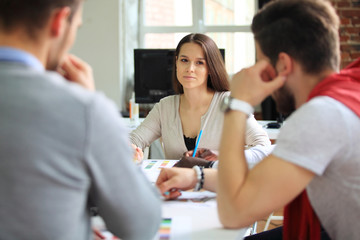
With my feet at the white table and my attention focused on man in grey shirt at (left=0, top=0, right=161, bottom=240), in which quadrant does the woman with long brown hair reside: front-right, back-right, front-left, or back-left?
back-right

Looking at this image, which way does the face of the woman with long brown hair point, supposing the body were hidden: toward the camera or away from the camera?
toward the camera

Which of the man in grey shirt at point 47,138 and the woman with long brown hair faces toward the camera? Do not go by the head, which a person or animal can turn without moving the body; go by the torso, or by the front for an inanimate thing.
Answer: the woman with long brown hair

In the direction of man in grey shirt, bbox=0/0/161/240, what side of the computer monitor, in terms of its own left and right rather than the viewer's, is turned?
front

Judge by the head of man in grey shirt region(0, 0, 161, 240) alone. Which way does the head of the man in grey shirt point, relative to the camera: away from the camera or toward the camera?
away from the camera

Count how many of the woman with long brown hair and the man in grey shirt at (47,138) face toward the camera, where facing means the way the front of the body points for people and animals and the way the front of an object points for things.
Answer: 1

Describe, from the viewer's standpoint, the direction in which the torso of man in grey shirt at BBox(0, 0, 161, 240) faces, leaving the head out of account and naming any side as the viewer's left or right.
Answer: facing away from the viewer and to the right of the viewer

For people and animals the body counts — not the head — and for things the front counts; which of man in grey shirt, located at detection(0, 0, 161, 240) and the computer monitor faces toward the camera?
the computer monitor

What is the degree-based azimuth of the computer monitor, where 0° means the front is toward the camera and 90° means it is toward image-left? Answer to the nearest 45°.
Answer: approximately 0°

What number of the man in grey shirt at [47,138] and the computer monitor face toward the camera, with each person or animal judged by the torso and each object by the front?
1

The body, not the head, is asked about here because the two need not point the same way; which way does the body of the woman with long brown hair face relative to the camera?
toward the camera

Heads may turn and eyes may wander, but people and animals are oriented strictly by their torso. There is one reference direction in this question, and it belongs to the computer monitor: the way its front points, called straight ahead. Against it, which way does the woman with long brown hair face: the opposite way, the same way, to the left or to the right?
the same way

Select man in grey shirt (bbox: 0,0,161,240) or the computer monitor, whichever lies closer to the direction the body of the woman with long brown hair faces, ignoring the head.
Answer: the man in grey shirt

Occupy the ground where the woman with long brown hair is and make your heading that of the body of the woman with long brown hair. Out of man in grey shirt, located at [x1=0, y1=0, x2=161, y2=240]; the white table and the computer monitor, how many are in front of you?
2

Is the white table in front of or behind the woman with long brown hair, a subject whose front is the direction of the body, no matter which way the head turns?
in front

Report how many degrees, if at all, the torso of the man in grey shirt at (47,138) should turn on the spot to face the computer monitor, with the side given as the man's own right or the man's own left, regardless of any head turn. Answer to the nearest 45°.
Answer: approximately 45° to the man's own left
